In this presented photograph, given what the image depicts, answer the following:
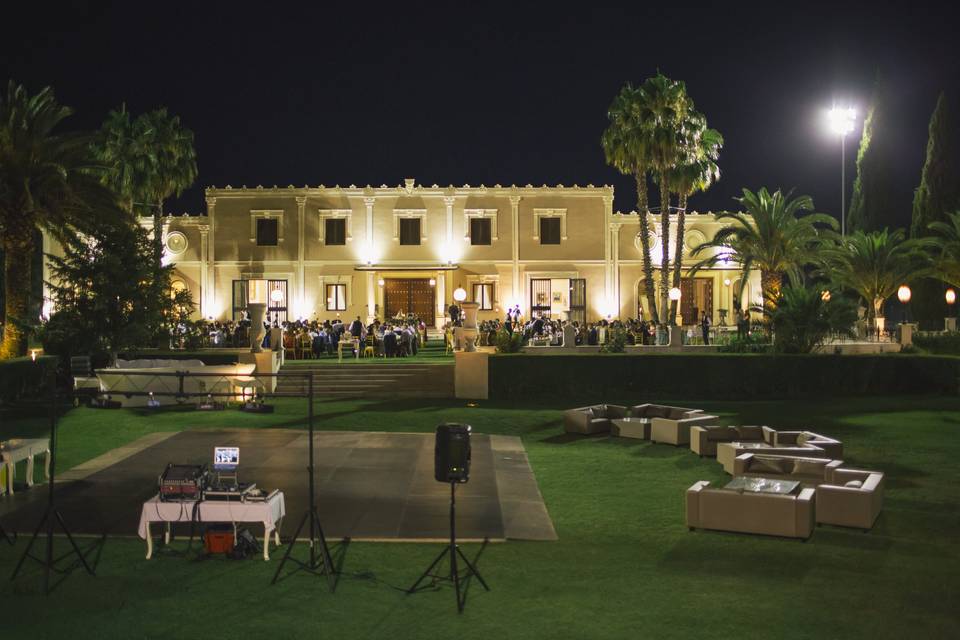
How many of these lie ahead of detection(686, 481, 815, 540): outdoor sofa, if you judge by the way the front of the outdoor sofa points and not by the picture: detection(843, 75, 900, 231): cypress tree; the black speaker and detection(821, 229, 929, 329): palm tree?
2

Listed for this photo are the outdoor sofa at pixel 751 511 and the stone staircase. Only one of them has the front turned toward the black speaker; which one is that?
the stone staircase

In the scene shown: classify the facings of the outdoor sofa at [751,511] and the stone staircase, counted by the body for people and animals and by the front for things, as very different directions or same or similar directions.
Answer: very different directions

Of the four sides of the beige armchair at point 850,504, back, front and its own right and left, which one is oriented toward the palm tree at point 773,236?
right

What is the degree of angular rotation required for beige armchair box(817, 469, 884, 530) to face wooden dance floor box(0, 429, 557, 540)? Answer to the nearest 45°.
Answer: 0° — it already faces it

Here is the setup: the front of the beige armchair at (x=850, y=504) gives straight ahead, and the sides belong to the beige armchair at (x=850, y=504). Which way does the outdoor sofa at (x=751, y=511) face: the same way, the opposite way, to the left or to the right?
to the right

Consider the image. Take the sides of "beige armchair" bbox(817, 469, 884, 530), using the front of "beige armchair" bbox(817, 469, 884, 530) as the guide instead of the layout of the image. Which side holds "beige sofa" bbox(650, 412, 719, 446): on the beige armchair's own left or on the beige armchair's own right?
on the beige armchair's own right

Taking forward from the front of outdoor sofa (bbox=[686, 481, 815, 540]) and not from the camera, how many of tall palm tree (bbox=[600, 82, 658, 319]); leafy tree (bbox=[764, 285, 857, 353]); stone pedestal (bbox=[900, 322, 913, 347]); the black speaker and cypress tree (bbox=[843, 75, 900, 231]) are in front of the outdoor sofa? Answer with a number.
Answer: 4

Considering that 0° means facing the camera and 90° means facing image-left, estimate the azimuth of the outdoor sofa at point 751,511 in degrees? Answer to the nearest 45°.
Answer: approximately 180°

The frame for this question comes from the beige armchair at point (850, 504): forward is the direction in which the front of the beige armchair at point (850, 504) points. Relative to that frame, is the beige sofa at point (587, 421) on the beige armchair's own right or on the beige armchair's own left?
on the beige armchair's own right

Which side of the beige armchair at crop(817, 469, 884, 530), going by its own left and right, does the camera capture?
left

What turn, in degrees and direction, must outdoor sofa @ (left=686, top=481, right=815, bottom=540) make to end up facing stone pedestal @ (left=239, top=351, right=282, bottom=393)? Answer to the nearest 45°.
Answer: approximately 45° to its left

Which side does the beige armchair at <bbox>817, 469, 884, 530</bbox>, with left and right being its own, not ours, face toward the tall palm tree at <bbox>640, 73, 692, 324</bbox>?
right
